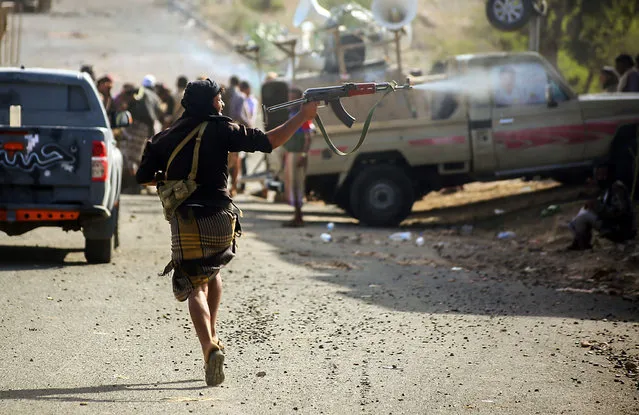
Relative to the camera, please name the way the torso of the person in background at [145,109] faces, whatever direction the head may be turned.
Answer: away from the camera

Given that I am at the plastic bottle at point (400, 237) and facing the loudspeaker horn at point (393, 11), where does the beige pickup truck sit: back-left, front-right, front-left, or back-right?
front-right

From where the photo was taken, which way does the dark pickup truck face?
away from the camera

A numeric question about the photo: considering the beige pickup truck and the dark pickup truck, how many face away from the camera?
1

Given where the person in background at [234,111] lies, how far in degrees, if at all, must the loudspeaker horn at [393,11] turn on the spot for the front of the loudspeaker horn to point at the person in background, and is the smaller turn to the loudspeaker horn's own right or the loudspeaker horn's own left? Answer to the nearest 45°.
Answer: approximately 135° to the loudspeaker horn's own right

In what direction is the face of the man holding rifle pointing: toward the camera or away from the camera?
away from the camera

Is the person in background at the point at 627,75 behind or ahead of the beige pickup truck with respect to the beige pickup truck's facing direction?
ahead

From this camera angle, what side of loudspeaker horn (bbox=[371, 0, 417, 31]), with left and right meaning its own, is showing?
front

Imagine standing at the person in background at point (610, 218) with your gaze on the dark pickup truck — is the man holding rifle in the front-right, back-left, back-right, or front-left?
front-left

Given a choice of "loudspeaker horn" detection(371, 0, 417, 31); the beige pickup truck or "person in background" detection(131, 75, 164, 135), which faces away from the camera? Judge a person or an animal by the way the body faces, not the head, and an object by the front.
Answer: the person in background

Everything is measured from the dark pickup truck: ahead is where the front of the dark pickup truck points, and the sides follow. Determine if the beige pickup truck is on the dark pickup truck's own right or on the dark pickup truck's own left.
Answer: on the dark pickup truck's own right

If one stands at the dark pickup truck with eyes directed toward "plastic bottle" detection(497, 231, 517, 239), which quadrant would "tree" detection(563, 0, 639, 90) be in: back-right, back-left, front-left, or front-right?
front-left

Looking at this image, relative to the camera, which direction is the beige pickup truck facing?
to the viewer's right

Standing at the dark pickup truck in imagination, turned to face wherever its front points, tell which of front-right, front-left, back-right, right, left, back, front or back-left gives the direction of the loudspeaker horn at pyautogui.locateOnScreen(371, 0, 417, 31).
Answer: front-right

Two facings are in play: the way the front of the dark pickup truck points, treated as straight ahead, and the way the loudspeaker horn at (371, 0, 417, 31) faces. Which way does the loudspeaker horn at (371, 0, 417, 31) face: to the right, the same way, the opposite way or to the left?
the opposite way

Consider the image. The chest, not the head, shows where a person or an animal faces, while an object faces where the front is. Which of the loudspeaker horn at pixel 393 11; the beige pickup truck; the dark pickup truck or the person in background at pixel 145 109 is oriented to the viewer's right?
the beige pickup truck

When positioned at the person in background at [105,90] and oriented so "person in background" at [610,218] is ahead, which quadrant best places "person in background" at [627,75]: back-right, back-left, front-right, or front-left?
front-left
